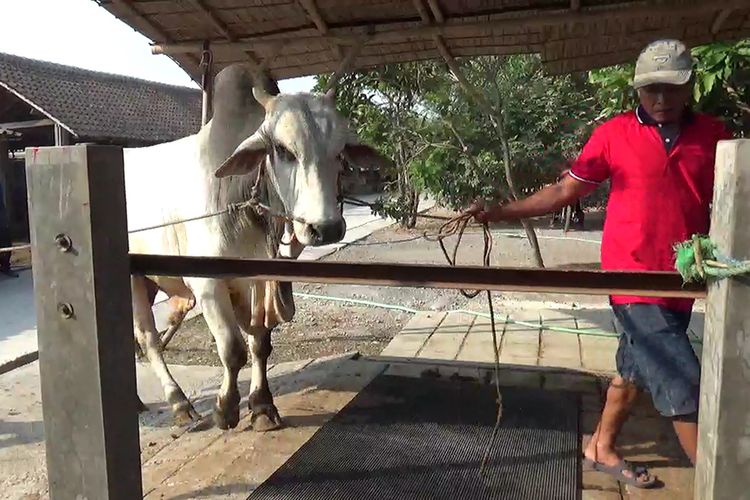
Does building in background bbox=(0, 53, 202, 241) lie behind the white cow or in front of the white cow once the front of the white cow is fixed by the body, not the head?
behind

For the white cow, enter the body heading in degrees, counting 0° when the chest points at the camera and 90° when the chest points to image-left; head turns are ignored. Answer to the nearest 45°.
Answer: approximately 315°

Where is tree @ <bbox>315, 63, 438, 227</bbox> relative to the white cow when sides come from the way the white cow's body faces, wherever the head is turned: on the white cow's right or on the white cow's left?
on the white cow's left

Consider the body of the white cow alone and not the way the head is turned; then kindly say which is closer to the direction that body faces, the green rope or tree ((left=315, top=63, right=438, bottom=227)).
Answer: the green rope

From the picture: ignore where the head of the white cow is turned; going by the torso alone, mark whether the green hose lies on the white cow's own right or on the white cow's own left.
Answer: on the white cow's own left
